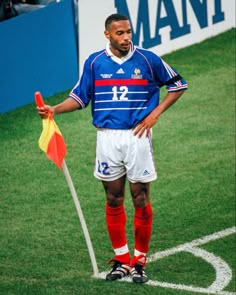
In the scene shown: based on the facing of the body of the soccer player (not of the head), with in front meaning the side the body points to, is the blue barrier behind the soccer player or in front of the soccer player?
behind

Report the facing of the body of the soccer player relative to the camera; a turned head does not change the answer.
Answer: toward the camera
